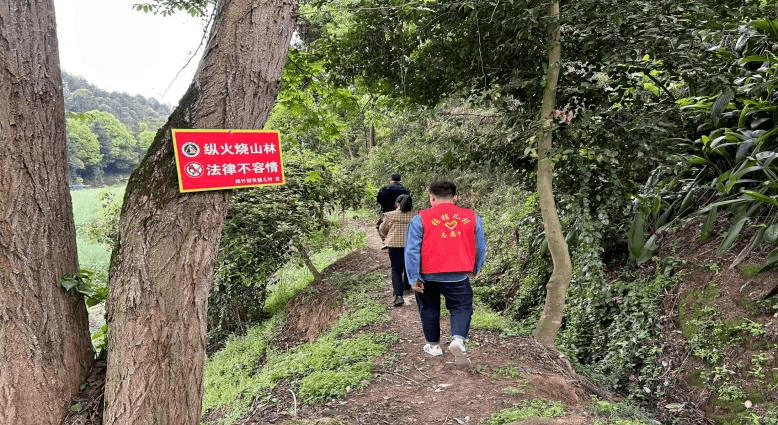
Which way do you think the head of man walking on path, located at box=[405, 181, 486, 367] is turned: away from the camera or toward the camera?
away from the camera

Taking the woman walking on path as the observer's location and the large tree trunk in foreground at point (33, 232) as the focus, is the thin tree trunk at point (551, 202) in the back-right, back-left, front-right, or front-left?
front-left

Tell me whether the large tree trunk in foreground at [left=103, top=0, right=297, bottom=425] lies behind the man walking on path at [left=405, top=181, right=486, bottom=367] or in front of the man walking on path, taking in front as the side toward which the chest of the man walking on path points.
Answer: behind

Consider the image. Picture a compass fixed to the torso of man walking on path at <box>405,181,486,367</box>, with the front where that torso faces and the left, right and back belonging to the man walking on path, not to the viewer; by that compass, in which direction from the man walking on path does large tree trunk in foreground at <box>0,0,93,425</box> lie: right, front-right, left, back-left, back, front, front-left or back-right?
back-left

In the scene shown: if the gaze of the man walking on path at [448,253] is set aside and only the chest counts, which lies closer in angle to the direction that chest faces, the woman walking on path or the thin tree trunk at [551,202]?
the woman walking on path

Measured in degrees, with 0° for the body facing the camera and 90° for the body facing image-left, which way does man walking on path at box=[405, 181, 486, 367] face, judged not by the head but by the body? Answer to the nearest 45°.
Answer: approximately 180°

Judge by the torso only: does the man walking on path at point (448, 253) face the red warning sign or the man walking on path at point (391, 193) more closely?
the man walking on path

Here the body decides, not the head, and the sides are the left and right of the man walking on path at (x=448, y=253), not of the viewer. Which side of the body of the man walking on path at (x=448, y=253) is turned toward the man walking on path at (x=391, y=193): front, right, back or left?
front

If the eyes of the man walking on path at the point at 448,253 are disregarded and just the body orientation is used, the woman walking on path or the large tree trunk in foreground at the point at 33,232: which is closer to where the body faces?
the woman walking on path

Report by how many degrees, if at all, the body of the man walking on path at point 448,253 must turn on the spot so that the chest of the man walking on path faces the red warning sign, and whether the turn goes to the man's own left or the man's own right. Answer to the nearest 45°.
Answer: approximately 135° to the man's own left

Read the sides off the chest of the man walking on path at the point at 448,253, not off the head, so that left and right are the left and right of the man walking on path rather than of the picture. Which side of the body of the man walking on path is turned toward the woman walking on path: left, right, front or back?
front
